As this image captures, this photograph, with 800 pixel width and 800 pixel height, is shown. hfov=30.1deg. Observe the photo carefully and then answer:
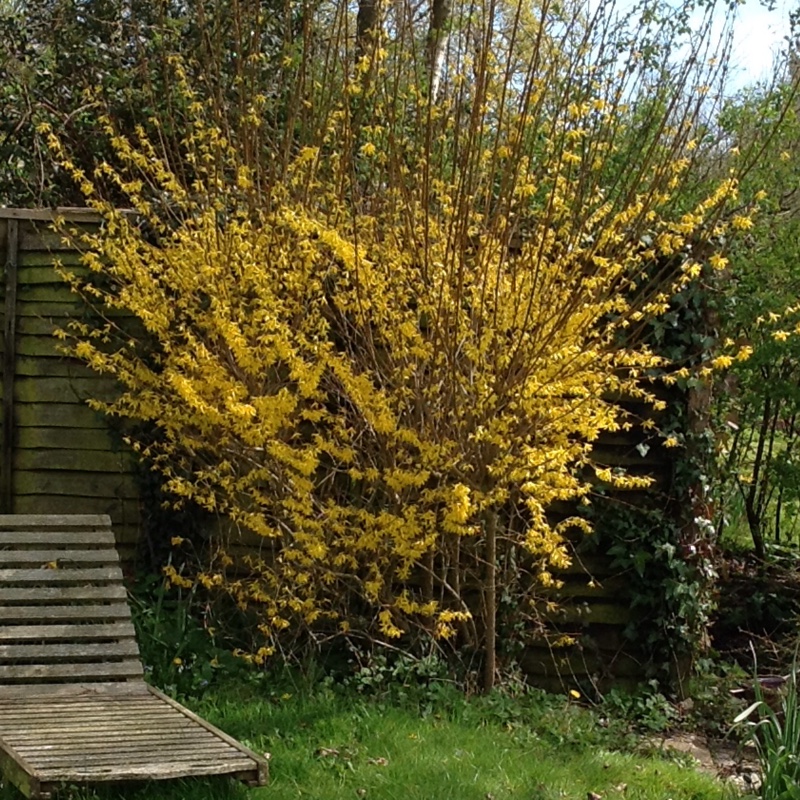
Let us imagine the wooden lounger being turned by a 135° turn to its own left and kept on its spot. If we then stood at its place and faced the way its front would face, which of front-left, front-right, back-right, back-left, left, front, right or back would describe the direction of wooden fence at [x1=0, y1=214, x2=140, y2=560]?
front

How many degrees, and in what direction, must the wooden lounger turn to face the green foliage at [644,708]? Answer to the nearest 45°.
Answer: approximately 45° to its left

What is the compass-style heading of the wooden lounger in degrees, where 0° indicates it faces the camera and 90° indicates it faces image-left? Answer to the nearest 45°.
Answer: approximately 315°
